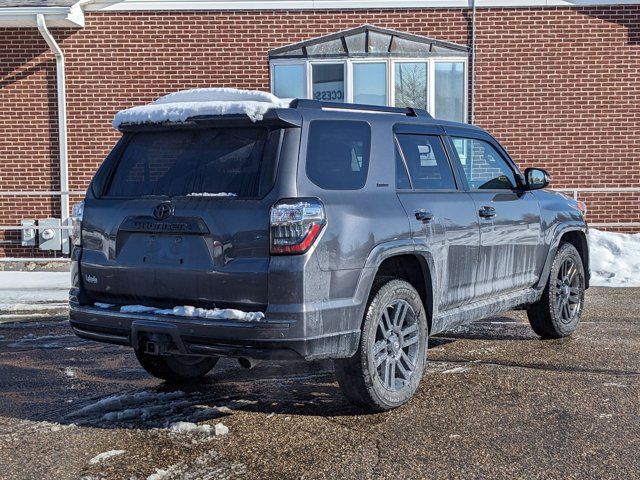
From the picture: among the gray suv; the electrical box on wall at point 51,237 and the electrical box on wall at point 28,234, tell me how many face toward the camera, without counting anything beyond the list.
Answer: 2

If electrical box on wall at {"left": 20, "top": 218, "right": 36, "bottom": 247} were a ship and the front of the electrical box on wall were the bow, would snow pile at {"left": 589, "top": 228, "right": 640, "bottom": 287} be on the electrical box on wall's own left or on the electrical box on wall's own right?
on the electrical box on wall's own left

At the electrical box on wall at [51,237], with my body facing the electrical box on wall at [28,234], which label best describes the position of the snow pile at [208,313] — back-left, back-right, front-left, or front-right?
back-left

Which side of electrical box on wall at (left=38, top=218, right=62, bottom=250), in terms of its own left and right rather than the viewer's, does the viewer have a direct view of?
front

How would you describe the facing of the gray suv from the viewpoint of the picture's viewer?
facing away from the viewer and to the right of the viewer

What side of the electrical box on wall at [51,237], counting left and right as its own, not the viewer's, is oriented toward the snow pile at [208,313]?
front

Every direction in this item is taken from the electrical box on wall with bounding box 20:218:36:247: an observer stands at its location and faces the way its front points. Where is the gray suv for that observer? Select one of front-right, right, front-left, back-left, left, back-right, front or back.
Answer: front

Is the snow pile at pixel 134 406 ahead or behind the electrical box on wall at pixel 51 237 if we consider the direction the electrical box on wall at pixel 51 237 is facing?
ahead

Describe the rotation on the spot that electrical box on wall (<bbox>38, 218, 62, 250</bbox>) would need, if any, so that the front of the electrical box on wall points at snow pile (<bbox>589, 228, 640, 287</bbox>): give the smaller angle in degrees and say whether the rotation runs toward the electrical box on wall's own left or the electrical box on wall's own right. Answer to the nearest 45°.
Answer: approximately 45° to the electrical box on wall's own left
